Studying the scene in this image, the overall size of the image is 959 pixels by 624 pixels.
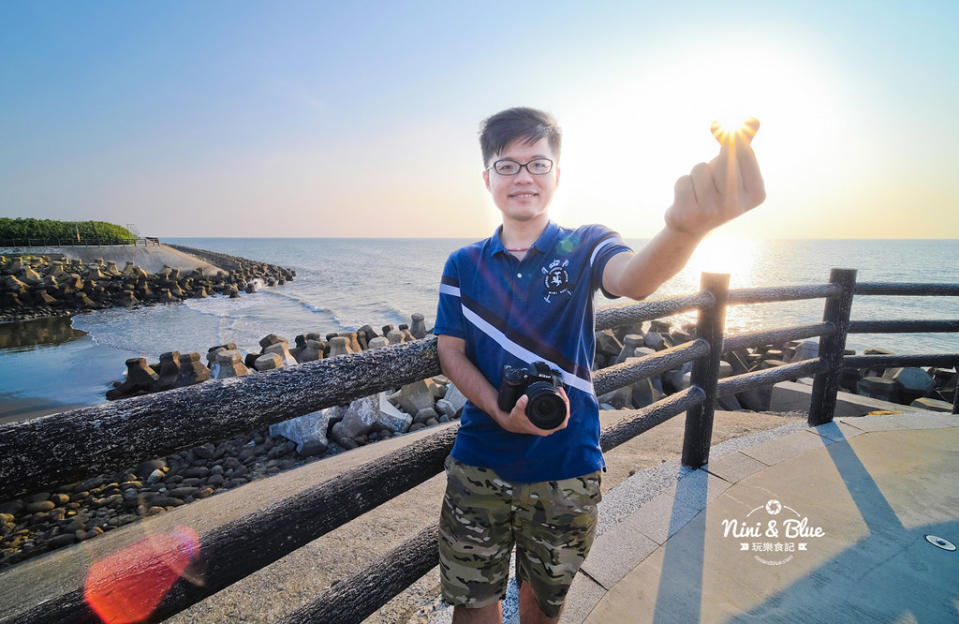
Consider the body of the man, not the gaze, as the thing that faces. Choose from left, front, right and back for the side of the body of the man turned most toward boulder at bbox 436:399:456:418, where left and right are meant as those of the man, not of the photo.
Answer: back

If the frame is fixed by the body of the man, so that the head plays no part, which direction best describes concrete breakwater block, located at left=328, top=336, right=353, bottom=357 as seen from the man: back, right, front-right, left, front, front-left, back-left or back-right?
back-right

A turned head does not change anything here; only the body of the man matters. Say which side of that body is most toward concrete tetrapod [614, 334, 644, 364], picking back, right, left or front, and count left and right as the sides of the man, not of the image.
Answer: back

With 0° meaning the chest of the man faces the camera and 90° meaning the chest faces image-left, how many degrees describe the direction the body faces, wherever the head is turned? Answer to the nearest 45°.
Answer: approximately 0°

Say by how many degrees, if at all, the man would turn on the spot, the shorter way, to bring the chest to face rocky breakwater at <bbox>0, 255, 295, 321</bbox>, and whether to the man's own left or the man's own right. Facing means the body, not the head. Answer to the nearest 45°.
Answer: approximately 135° to the man's own right

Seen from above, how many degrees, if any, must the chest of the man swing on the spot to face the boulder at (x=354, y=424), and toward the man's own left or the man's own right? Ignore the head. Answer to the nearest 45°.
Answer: approximately 135° to the man's own right

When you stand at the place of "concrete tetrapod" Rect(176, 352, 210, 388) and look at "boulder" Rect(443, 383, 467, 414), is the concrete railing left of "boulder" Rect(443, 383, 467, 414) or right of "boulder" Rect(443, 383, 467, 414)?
right

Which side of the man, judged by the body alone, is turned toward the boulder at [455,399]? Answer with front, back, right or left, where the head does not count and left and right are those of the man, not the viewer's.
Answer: back

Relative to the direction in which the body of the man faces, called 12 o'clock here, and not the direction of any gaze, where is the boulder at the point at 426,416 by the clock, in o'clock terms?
The boulder is roughly at 5 o'clock from the man.
